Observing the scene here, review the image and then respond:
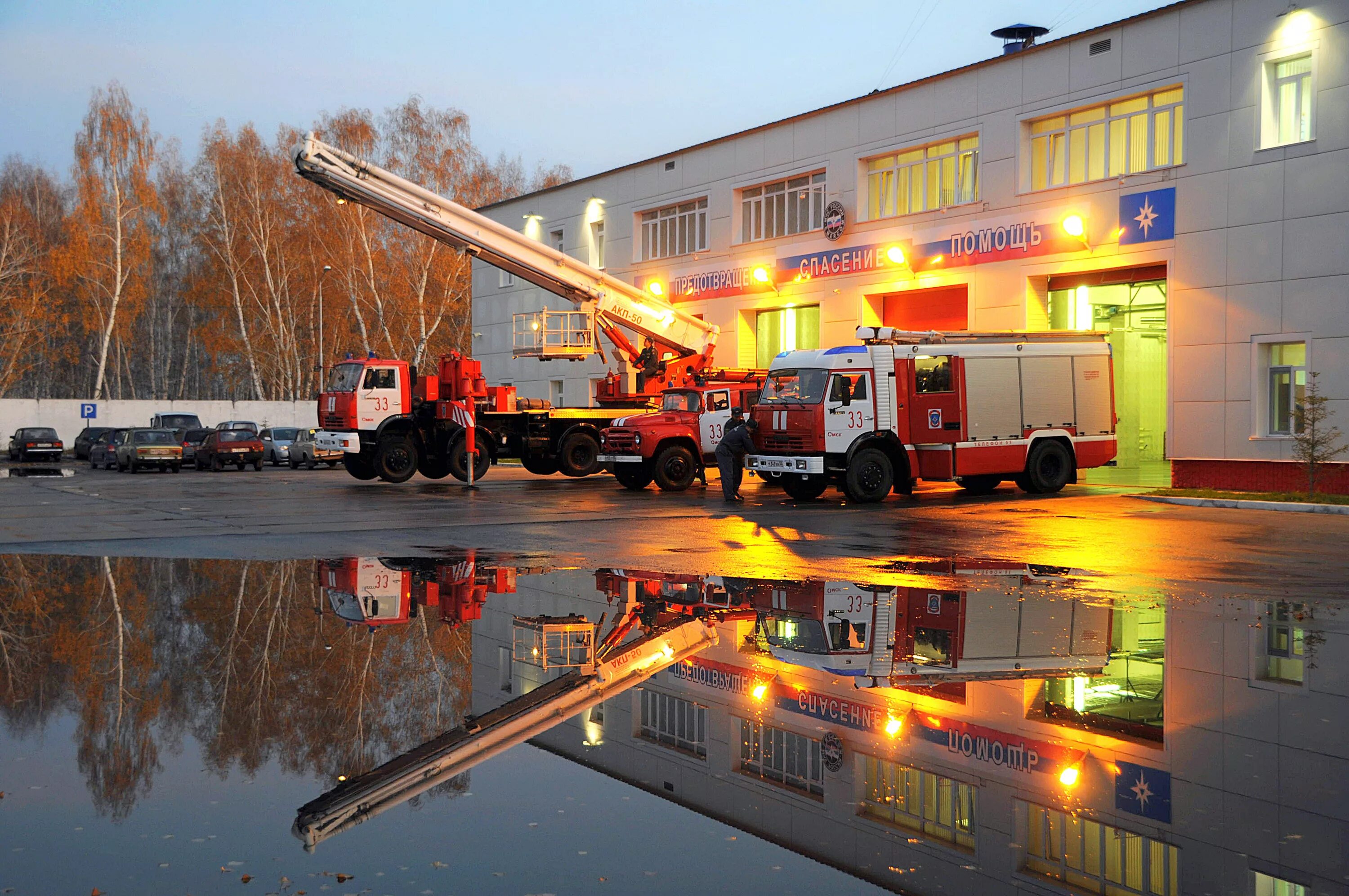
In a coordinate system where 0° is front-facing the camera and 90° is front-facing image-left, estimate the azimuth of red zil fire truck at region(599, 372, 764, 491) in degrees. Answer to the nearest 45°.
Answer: approximately 45°

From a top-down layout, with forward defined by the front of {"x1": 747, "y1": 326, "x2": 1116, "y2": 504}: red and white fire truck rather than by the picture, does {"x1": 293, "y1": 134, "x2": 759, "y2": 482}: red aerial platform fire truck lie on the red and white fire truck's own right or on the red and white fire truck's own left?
on the red and white fire truck's own right

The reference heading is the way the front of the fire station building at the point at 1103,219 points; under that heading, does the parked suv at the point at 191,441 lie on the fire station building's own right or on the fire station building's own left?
on the fire station building's own right

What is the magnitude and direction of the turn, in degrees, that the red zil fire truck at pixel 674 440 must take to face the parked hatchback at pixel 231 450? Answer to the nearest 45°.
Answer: approximately 90° to its right

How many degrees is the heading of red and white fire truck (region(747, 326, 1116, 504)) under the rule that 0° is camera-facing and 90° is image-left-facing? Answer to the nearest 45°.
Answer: approximately 45°

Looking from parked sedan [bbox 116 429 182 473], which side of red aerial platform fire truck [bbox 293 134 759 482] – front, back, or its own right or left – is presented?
right

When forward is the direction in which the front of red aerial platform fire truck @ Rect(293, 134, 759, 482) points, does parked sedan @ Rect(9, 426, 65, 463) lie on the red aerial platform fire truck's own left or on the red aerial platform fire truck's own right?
on the red aerial platform fire truck's own right

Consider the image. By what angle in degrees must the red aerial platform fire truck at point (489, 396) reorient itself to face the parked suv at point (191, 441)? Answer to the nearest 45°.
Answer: approximately 90° to its right

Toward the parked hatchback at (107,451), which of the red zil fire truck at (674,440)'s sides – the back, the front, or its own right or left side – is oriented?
right

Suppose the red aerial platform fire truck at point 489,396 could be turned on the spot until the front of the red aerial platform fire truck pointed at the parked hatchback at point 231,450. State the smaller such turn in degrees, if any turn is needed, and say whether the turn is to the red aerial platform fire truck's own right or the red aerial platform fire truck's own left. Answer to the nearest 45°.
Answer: approximately 90° to the red aerial platform fire truck's own right

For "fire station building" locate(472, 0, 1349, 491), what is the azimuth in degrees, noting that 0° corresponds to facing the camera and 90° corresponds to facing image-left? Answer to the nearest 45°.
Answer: approximately 45°
